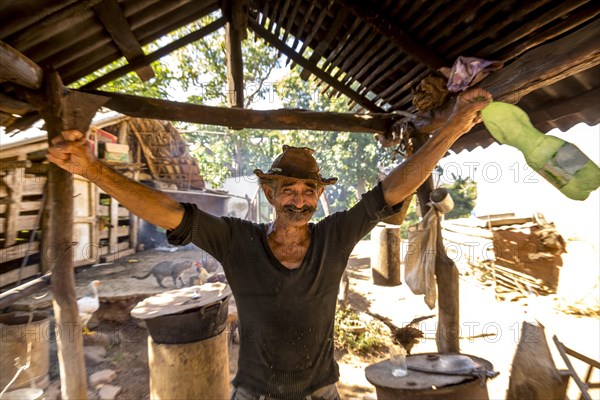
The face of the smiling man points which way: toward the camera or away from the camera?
toward the camera

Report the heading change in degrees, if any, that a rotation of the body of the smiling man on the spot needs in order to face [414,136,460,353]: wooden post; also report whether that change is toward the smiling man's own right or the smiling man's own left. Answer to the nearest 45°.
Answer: approximately 135° to the smiling man's own left

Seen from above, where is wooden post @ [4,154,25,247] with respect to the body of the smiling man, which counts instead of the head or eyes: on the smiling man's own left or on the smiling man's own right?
on the smiling man's own right

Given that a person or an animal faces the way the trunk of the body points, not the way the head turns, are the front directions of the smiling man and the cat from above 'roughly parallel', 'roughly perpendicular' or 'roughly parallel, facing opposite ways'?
roughly perpendicular

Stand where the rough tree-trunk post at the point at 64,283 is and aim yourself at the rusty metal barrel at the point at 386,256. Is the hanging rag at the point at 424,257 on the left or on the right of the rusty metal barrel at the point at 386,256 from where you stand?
right

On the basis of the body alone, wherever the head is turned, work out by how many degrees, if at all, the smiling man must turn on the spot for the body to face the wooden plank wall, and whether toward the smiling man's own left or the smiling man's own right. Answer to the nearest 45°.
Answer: approximately 135° to the smiling man's own right

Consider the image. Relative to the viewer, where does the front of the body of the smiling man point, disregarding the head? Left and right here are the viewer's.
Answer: facing the viewer

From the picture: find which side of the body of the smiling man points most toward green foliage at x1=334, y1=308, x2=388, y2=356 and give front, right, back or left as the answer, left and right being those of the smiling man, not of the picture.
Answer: back

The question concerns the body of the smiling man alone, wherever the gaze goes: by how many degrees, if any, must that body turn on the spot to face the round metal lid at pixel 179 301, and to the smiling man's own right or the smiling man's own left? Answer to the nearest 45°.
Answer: approximately 135° to the smiling man's own right
